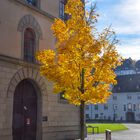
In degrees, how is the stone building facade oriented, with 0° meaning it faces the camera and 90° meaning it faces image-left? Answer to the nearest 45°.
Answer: approximately 315°

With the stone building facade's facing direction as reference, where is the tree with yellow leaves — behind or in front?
in front
